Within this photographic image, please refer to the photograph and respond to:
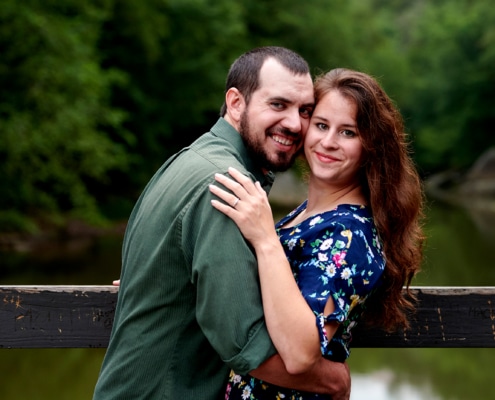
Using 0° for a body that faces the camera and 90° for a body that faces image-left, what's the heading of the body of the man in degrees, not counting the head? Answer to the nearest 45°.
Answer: approximately 270°

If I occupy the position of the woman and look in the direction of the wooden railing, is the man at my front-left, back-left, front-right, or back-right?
front-left

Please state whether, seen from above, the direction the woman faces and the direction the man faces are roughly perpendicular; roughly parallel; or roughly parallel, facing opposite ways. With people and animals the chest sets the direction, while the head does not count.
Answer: roughly parallel, facing opposite ways

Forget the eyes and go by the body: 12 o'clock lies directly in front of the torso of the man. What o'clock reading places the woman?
The woman is roughly at 11 o'clock from the man.

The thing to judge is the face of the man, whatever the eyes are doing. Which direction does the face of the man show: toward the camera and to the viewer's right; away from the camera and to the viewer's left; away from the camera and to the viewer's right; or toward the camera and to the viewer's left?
toward the camera and to the viewer's right

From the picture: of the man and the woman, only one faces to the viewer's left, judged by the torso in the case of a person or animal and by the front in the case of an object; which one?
the woman

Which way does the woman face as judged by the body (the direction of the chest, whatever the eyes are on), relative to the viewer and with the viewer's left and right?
facing to the left of the viewer
